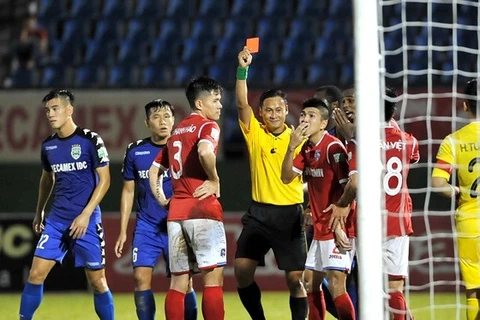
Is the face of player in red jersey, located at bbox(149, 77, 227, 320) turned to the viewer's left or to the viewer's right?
to the viewer's right

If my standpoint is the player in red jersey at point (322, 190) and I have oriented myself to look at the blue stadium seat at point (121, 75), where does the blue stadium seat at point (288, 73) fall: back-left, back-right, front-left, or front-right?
front-right

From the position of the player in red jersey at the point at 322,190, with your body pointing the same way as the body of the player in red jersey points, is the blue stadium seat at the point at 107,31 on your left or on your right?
on your right

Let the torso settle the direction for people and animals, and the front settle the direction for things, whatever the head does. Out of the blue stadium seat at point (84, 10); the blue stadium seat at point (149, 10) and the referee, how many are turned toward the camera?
3

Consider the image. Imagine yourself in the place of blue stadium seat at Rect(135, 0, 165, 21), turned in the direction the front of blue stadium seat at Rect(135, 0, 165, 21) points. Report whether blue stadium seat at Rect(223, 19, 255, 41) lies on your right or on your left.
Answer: on your left

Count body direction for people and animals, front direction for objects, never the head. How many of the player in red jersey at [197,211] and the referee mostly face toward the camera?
1

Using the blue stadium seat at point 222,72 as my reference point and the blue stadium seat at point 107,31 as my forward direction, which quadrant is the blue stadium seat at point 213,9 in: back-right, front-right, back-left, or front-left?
front-right

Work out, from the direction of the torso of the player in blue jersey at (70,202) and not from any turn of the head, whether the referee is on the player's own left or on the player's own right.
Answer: on the player's own left

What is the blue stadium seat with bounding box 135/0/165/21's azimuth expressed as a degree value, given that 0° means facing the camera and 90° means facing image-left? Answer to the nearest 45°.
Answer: approximately 0°

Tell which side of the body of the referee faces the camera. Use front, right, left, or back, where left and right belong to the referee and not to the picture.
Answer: front

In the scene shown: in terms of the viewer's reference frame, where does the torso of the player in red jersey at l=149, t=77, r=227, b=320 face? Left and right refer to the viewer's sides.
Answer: facing away from the viewer and to the right of the viewer

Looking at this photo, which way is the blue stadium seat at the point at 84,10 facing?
toward the camera

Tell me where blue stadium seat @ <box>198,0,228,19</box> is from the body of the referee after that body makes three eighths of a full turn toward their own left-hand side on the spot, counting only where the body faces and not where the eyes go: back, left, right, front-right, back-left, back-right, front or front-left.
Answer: front-left

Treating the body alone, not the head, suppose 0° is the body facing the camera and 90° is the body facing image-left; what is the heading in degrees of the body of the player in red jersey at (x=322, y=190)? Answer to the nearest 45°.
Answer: approximately 45°

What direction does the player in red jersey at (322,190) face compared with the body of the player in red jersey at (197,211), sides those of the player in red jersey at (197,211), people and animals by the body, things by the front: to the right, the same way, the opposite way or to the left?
the opposite way
